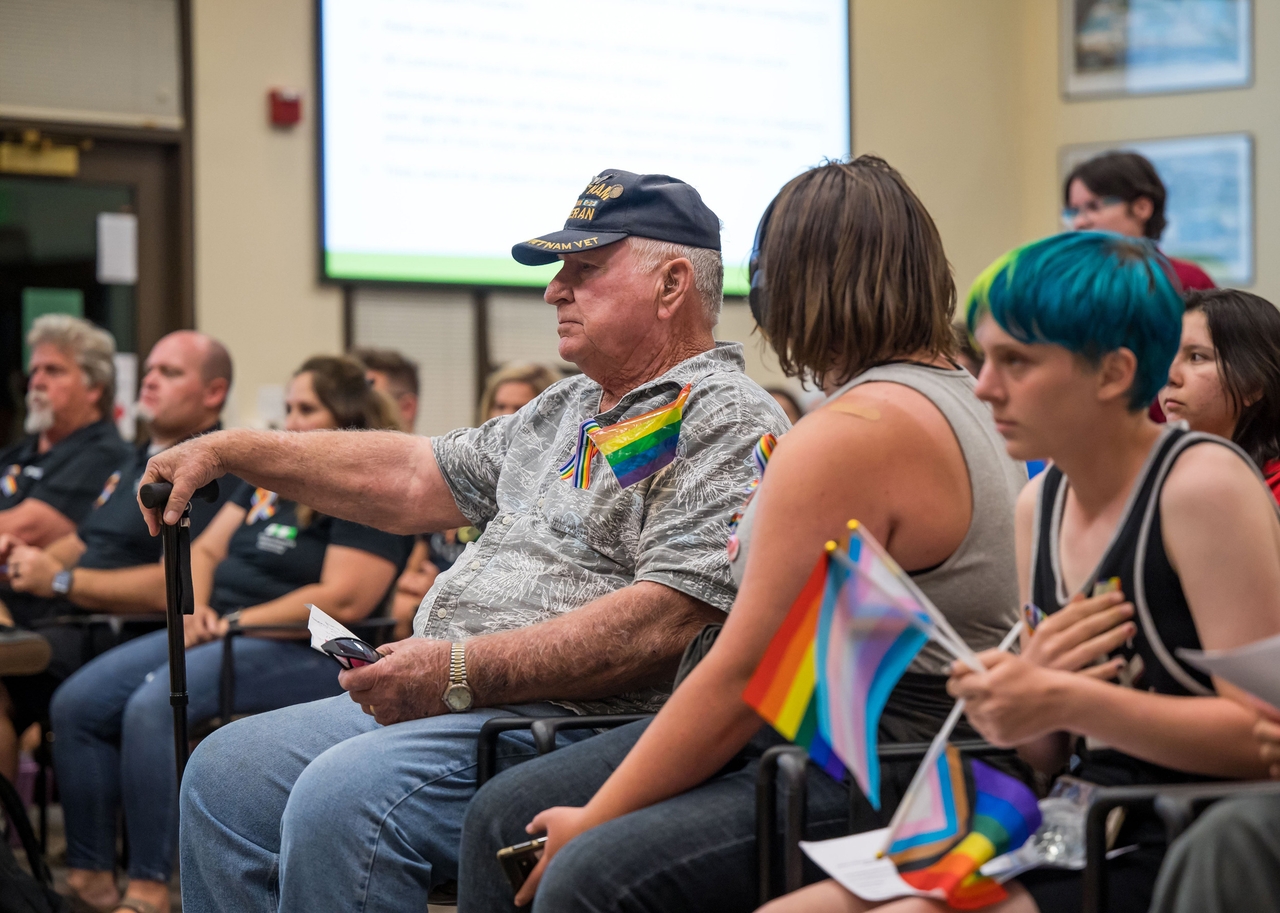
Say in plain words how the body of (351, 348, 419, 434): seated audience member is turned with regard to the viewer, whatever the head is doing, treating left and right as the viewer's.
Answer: facing to the left of the viewer

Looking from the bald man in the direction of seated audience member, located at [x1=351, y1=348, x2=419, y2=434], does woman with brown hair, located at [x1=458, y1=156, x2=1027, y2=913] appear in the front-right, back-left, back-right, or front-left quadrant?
back-right

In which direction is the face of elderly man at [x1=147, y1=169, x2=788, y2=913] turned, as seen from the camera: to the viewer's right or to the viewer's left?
to the viewer's left

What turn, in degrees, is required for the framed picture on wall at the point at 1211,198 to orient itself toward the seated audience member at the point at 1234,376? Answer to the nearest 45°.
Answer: approximately 45° to its left

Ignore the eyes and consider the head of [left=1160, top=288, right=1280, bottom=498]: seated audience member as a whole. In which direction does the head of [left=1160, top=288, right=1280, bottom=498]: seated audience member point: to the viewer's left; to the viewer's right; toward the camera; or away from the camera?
to the viewer's left

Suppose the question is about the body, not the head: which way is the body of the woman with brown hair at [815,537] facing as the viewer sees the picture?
to the viewer's left

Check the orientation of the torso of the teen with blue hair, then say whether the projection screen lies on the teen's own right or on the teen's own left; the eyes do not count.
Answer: on the teen's own right

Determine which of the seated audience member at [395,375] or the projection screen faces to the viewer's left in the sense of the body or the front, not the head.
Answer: the seated audience member

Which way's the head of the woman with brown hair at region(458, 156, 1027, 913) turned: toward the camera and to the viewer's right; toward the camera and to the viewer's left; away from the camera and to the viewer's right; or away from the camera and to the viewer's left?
away from the camera and to the viewer's left
